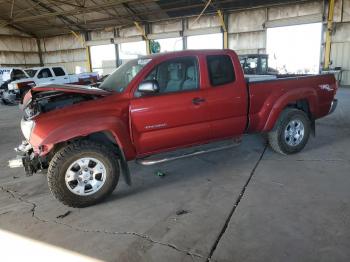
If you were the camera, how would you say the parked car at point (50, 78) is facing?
facing the viewer and to the left of the viewer

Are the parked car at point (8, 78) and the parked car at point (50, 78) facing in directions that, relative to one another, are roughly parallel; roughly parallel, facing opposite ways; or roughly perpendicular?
roughly parallel

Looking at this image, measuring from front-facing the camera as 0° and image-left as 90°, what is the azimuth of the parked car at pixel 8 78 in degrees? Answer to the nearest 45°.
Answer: approximately 45°

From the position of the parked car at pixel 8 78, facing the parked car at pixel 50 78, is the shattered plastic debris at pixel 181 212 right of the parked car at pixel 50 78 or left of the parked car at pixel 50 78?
right

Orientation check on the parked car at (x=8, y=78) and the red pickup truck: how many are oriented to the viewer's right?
0

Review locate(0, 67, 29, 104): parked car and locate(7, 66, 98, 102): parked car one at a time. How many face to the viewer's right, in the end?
0

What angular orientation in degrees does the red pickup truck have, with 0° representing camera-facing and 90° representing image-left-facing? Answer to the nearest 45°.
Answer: approximately 45°

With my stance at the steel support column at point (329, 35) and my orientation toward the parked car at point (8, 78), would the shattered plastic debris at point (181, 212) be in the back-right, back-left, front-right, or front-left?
front-left

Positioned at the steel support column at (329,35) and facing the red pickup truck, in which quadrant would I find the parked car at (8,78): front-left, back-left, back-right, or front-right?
front-right

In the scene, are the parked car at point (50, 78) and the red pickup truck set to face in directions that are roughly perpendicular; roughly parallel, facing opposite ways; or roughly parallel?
roughly parallel

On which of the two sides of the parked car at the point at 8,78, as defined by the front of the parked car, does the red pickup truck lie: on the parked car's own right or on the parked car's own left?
on the parked car's own left

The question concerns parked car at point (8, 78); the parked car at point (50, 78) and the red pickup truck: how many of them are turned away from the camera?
0

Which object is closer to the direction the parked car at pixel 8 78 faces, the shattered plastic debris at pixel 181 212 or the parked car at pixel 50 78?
the shattered plastic debris
